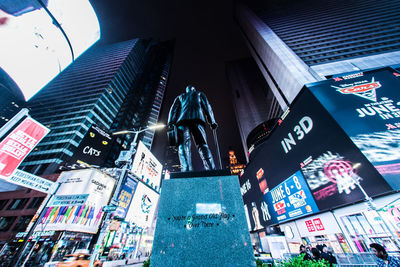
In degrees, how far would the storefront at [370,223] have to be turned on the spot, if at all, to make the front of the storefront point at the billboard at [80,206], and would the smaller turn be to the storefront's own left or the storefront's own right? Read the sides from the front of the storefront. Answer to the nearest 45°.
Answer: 0° — it already faces it

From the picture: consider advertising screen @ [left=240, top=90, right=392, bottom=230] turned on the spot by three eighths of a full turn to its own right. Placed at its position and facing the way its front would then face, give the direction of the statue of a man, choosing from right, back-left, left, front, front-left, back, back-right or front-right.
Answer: back

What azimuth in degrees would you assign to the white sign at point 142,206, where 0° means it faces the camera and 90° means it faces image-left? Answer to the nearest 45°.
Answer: approximately 315°

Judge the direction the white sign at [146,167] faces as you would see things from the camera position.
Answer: facing the viewer and to the right of the viewer

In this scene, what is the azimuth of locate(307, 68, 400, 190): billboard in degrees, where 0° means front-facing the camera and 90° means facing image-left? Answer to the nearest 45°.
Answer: approximately 45°

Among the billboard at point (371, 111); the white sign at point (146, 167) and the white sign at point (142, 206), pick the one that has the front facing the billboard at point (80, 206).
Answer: the billboard at point (371, 111)

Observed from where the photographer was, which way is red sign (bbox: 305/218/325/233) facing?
facing the viewer

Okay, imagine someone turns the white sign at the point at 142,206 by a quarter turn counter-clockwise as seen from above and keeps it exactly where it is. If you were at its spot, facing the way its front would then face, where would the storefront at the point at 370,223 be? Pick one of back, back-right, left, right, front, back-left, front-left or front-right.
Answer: right

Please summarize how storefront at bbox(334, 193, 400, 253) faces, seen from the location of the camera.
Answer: facing the viewer and to the left of the viewer

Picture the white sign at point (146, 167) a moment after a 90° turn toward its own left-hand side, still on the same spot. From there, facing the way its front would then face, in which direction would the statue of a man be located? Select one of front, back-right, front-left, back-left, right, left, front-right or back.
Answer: back-right

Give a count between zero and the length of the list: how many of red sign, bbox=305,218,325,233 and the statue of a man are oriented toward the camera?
1
